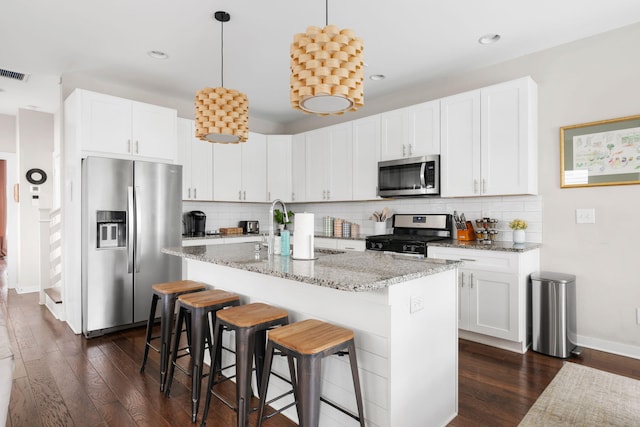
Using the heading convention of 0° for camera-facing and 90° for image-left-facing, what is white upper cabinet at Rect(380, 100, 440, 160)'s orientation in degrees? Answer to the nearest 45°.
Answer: approximately 45°

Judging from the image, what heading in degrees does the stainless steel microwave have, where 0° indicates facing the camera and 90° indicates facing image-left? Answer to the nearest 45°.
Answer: approximately 45°

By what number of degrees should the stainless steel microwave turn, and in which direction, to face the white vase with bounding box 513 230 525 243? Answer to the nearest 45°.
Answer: approximately 90° to its left

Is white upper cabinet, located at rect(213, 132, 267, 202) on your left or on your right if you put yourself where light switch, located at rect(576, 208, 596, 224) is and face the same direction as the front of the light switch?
on your right

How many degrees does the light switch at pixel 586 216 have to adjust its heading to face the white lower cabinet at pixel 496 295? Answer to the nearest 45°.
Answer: approximately 45° to its right
